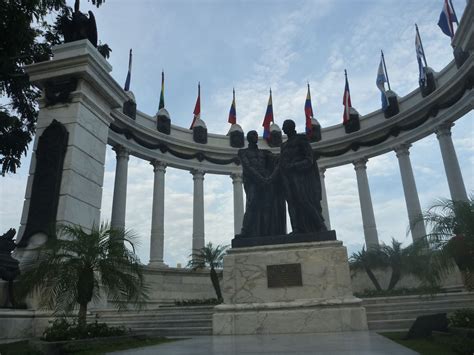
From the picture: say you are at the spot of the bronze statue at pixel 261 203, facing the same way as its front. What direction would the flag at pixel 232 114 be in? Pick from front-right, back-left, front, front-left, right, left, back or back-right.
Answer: back

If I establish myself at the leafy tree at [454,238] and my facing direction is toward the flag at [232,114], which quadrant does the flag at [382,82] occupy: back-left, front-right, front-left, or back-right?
front-right

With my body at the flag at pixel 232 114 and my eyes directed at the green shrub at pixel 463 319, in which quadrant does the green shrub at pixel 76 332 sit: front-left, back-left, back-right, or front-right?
front-right

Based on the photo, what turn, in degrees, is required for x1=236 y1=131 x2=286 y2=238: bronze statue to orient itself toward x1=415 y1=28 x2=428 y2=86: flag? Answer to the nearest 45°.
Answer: approximately 135° to its left

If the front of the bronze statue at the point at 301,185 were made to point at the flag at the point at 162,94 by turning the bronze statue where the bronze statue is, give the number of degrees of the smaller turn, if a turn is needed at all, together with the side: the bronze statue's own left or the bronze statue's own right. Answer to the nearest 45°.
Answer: approximately 90° to the bronze statue's own right

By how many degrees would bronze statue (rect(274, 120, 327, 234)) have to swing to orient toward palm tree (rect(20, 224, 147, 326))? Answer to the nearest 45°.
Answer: approximately 45° to its right

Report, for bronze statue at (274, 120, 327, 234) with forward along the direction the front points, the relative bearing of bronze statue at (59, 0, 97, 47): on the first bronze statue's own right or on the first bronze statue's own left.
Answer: on the first bronze statue's own right

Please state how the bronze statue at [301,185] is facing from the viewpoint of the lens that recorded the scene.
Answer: facing the viewer and to the left of the viewer

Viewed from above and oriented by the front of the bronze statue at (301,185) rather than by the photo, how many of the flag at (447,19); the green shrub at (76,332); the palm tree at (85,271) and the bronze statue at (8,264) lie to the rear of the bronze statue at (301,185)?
1

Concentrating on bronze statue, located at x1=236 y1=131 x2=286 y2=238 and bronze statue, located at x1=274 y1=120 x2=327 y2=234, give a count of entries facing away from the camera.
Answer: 0

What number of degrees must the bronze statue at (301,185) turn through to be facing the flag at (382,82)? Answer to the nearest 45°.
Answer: approximately 135° to its right

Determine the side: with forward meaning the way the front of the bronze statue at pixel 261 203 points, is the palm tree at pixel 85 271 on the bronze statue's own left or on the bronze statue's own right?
on the bronze statue's own right

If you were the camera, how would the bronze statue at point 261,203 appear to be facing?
facing the viewer
